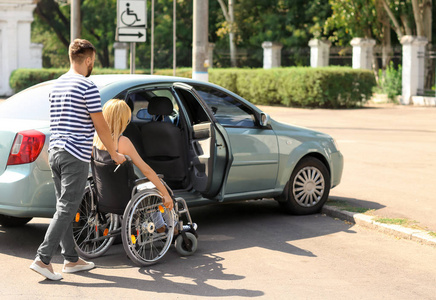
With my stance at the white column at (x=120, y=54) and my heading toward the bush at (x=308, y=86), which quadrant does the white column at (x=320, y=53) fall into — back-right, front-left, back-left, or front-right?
front-left

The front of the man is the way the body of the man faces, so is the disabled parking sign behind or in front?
in front

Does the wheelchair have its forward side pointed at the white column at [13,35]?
no

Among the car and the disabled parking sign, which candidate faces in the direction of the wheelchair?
the disabled parking sign

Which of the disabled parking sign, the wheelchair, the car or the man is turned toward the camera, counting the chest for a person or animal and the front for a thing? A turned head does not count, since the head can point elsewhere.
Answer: the disabled parking sign

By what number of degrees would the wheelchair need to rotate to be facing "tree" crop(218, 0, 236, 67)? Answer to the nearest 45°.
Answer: approximately 45° to its left

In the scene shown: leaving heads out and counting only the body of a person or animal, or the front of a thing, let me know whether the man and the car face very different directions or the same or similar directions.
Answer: same or similar directions

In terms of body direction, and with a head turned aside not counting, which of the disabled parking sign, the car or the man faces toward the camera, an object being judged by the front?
the disabled parking sign

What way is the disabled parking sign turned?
toward the camera

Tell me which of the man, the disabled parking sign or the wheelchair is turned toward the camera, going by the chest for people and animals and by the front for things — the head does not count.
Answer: the disabled parking sign

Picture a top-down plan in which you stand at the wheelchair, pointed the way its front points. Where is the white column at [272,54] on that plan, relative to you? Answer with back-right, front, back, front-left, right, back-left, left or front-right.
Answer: front-left

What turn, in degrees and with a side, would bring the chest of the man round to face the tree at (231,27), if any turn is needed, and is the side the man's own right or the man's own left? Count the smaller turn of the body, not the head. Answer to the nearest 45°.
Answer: approximately 45° to the man's own left

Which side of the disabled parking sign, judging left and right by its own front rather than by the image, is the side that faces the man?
front

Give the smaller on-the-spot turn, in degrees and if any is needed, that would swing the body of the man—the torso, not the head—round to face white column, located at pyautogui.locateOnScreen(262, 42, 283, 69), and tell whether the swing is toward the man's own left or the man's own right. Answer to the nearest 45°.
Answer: approximately 45° to the man's own left

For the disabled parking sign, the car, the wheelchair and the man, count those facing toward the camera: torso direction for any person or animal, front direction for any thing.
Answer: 1

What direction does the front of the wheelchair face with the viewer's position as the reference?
facing away from the viewer and to the right of the viewer

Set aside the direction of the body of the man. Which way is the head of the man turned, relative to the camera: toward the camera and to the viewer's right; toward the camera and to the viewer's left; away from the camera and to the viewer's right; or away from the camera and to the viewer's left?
away from the camera and to the viewer's right

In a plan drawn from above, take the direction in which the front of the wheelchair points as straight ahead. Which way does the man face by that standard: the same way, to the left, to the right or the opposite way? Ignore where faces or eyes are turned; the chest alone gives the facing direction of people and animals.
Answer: the same way

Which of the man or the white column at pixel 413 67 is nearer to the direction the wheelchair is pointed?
the white column

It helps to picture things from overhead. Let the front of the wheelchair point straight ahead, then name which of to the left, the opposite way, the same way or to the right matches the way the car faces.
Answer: the same way

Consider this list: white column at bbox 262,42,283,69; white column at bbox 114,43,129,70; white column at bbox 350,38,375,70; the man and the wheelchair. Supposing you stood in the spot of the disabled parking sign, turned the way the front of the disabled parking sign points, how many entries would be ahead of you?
2
